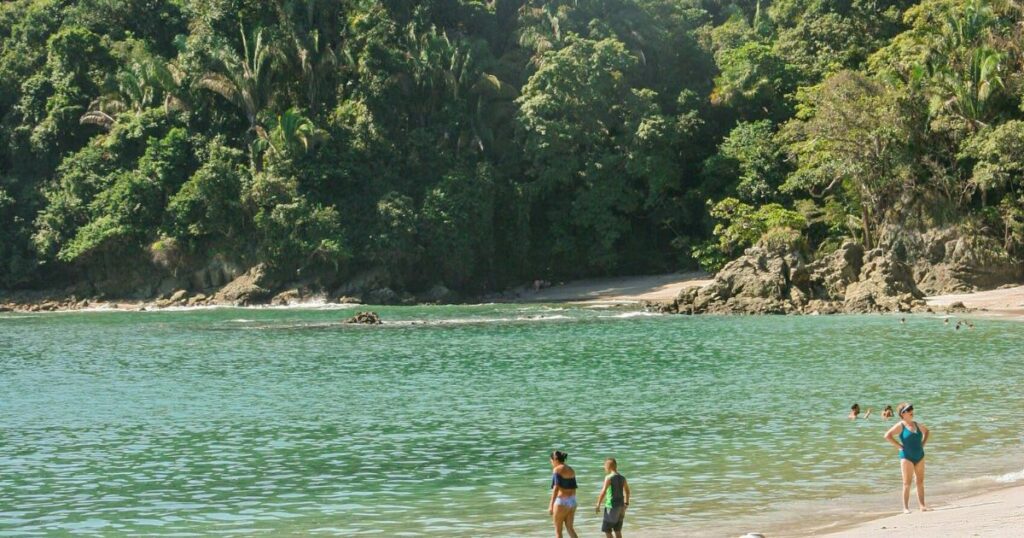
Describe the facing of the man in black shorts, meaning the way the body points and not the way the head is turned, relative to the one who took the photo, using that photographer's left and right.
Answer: facing away from the viewer and to the left of the viewer

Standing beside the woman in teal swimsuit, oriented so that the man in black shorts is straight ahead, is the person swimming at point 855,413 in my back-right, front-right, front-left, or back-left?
back-right

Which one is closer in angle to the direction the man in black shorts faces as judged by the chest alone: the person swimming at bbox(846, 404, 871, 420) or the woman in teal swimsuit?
the person swimming

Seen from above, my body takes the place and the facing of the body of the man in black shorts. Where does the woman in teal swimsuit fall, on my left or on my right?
on my right

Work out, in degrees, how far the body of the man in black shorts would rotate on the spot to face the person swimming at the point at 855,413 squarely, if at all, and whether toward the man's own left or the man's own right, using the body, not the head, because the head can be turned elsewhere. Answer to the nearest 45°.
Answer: approximately 90° to the man's own right
